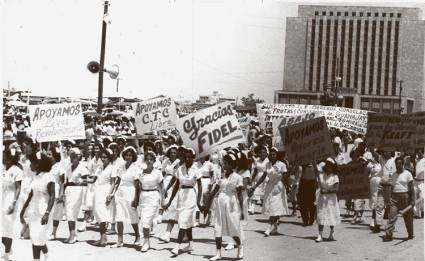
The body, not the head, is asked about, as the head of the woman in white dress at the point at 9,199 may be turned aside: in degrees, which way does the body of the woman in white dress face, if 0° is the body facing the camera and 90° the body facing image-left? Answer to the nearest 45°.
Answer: approximately 45°

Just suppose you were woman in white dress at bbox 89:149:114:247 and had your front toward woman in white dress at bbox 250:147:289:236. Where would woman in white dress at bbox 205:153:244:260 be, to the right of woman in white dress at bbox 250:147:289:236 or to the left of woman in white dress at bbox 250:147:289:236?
right

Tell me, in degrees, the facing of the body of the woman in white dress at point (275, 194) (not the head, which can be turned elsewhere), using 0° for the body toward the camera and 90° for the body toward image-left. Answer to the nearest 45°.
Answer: approximately 45°

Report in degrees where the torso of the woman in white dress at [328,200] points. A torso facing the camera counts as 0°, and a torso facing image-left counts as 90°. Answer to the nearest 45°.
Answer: approximately 45°

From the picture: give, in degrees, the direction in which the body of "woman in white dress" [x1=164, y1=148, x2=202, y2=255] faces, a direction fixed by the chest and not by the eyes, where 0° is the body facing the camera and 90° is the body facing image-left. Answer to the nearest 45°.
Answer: approximately 45°

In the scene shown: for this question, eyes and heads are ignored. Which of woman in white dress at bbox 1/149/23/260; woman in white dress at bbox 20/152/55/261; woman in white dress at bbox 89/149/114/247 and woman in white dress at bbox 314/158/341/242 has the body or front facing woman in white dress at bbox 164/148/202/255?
woman in white dress at bbox 314/158/341/242

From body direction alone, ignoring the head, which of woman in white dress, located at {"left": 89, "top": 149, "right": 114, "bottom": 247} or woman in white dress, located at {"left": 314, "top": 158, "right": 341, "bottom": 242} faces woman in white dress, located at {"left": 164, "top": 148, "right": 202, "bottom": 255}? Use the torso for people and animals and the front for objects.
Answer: woman in white dress, located at {"left": 314, "top": 158, "right": 341, "bottom": 242}
